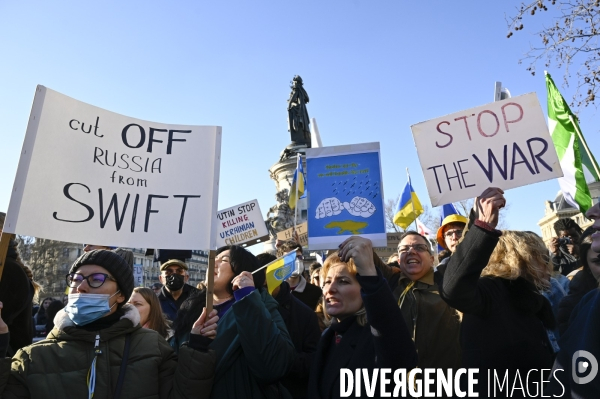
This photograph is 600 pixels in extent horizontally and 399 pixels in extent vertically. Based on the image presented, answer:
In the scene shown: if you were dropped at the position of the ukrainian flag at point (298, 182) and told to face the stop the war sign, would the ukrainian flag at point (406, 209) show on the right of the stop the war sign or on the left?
left

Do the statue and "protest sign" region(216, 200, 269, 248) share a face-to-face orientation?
no

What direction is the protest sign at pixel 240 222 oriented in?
toward the camera

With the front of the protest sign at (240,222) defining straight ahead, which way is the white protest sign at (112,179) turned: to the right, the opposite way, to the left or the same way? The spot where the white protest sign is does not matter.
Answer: the same way

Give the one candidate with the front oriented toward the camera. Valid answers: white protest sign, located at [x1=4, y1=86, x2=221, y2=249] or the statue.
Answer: the white protest sign

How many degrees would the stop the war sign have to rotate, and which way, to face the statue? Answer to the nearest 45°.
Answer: approximately 135° to its right

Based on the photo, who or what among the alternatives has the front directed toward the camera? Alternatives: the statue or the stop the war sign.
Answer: the stop the war sign

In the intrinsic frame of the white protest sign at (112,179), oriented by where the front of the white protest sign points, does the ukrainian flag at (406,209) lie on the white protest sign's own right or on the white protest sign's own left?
on the white protest sign's own left

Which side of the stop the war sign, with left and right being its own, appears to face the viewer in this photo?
front

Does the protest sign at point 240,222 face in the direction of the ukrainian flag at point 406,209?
no

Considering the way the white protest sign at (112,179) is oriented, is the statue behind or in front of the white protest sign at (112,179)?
behind

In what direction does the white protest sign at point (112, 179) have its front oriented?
toward the camera
